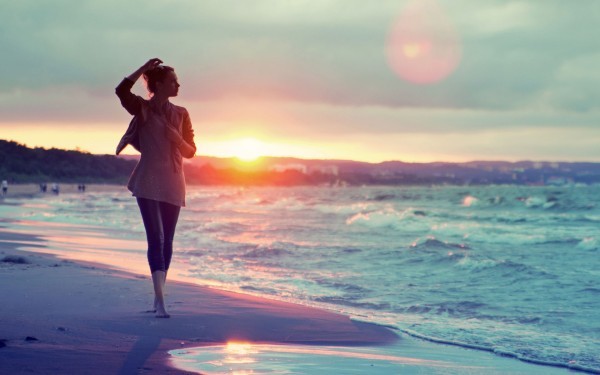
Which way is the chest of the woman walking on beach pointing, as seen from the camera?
toward the camera

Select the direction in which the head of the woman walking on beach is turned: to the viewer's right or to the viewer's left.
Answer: to the viewer's right
